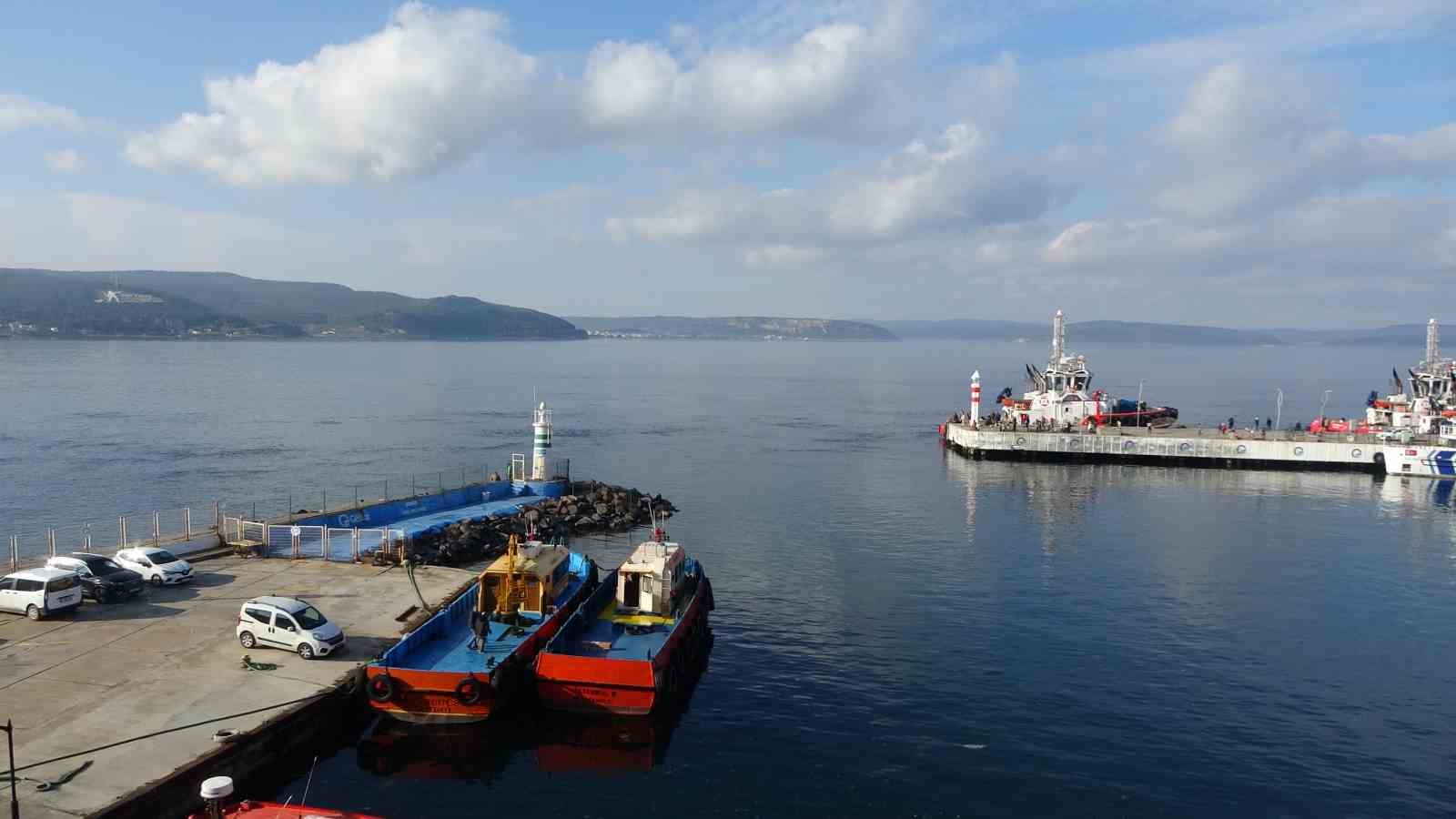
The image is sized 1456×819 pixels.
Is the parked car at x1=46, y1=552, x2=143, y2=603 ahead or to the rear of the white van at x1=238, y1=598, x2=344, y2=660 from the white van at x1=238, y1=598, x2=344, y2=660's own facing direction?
to the rear

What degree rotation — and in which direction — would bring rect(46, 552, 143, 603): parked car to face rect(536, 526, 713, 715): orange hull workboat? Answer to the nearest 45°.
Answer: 0° — it already faces it

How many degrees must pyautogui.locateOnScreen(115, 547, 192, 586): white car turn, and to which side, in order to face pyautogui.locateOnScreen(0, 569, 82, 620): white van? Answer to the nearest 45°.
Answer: approximately 90° to its right
